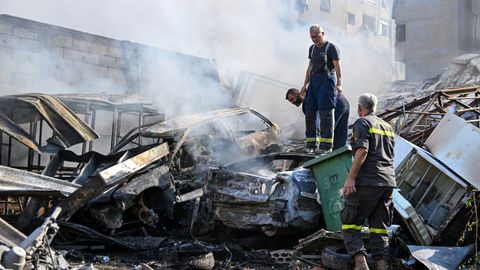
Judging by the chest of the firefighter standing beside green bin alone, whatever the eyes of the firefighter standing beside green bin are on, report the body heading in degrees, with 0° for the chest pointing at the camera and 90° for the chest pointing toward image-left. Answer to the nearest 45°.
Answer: approximately 135°

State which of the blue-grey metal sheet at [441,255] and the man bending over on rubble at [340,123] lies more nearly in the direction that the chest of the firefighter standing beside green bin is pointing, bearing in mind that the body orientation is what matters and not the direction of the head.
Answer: the man bending over on rubble

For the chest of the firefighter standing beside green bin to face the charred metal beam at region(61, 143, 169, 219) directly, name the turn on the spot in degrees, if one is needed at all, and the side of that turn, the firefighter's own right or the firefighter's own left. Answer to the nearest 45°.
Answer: approximately 45° to the firefighter's own left
